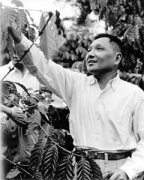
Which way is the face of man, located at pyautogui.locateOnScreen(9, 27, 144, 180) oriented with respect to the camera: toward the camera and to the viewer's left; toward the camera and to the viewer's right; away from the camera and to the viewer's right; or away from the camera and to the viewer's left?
toward the camera and to the viewer's left

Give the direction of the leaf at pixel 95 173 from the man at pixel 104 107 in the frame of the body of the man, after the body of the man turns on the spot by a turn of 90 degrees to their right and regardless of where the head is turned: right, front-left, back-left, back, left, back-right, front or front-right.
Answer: back-left

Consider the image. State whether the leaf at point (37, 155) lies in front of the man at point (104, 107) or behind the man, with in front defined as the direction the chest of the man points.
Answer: in front

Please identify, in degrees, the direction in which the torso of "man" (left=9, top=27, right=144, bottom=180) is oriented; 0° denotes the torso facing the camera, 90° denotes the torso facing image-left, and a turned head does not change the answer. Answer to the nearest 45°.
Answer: approximately 45°

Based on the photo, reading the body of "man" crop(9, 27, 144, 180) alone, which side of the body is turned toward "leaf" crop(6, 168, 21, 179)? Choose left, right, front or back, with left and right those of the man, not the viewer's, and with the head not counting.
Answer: front

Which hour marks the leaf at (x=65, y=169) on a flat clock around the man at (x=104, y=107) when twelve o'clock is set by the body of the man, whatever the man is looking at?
The leaf is roughly at 1 o'clock from the man.

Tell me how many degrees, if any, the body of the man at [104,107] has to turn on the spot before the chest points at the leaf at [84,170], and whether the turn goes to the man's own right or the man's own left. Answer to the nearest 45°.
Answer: approximately 45° to the man's own left
